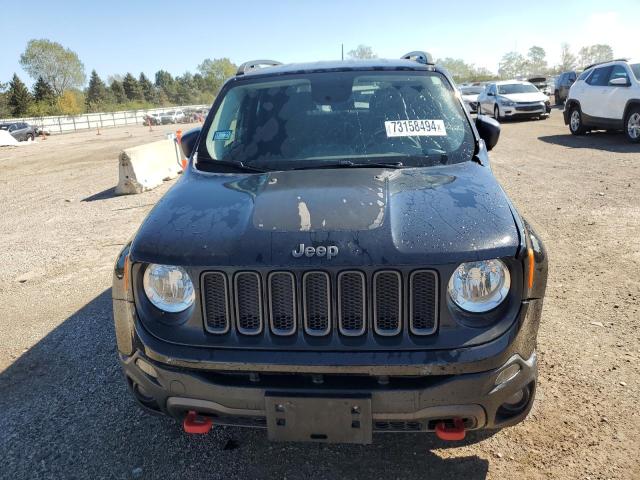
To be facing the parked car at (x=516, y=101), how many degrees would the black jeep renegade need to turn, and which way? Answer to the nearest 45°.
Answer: approximately 180°

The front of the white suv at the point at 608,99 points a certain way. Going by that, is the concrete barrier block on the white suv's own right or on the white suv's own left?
on the white suv's own right

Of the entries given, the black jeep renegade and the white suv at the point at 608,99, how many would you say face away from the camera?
0

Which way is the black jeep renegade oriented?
toward the camera
